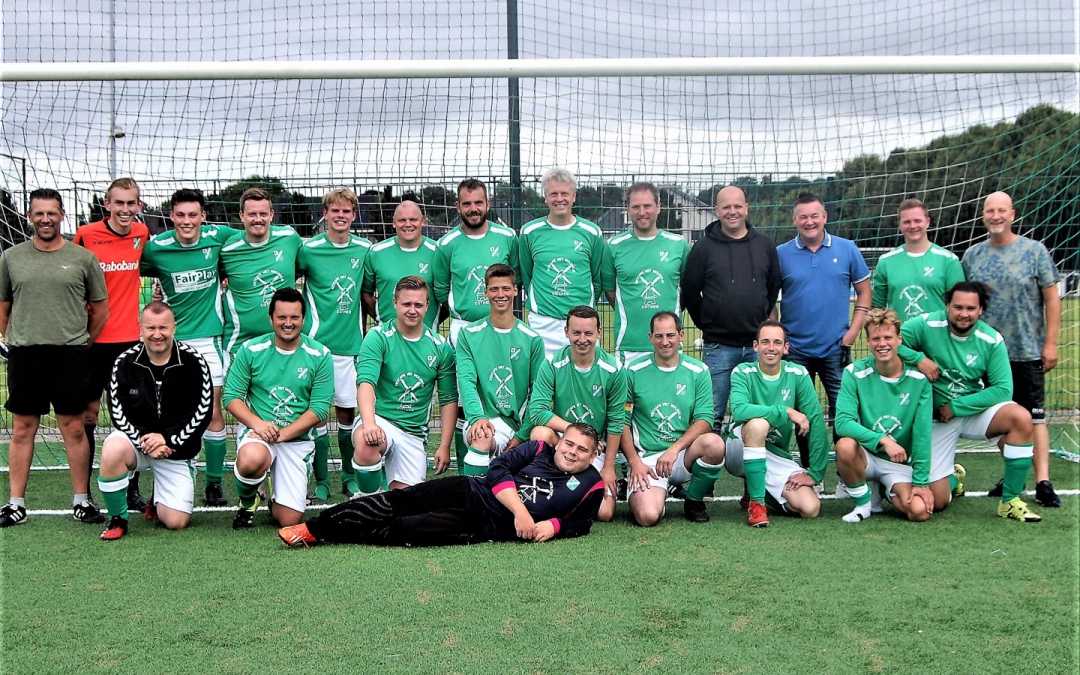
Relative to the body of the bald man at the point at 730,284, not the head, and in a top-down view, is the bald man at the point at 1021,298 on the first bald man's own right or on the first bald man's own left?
on the first bald man's own left

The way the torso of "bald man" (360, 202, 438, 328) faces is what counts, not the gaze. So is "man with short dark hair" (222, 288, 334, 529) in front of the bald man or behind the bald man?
in front

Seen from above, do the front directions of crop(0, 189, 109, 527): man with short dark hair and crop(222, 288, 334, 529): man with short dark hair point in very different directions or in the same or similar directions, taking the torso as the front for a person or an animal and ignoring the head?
same or similar directions

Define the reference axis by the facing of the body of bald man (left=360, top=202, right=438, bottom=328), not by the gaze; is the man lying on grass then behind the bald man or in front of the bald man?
in front

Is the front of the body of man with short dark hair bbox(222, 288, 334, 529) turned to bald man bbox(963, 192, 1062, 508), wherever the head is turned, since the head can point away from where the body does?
no

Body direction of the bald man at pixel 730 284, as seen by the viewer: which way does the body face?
toward the camera

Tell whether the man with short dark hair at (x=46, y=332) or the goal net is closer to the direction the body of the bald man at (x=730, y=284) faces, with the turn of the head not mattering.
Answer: the man with short dark hair

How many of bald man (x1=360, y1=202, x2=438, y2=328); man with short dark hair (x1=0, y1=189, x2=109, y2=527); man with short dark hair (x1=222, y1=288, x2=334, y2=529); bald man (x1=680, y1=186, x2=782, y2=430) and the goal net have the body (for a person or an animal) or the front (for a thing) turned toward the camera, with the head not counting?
5

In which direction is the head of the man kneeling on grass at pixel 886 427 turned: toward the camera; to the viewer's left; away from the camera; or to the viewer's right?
toward the camera

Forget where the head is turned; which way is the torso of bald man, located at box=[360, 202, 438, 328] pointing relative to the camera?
toward the camera

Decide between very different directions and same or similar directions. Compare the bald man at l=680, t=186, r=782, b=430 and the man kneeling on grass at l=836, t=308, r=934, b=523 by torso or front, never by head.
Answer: same or similar directions

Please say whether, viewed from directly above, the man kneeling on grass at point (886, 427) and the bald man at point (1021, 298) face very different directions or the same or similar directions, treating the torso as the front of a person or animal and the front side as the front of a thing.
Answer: same or similar directions

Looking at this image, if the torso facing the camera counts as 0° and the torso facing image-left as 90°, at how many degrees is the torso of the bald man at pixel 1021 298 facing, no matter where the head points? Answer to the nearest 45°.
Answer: approximately 0°

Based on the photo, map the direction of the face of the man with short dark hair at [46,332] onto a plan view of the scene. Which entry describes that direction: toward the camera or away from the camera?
toward the camera
